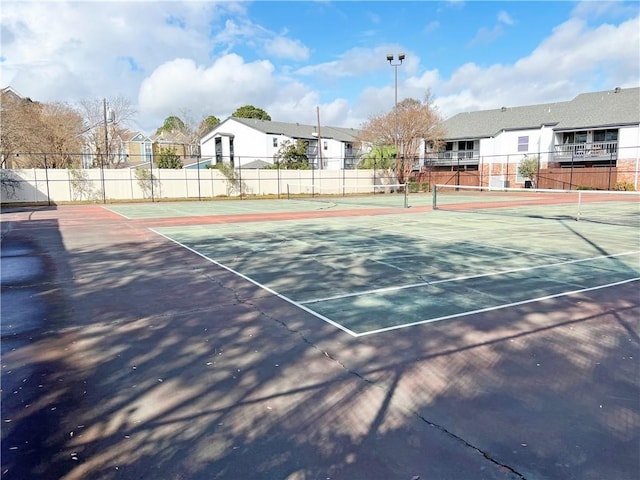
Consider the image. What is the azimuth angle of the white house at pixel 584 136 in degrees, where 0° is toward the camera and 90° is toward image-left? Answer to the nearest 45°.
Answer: approximately 45°

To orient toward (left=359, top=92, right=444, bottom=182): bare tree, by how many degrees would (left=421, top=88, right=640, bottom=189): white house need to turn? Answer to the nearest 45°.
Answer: approximately 45° to its right

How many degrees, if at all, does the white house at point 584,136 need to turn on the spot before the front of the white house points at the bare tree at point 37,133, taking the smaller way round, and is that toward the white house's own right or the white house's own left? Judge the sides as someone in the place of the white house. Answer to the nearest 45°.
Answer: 0° — it already faces it
